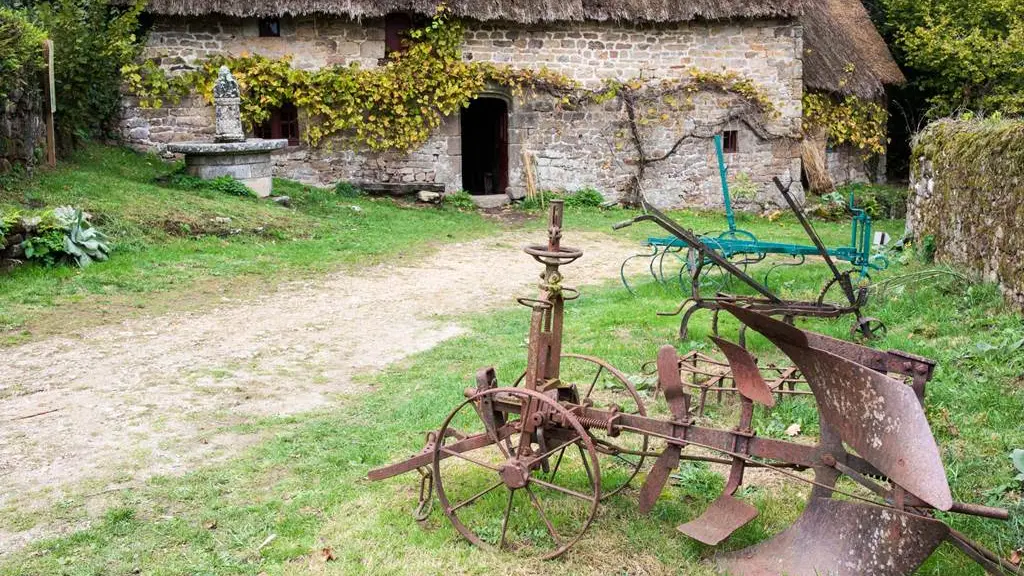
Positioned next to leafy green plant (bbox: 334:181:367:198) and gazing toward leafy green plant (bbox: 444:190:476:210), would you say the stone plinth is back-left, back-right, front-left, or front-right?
back-right

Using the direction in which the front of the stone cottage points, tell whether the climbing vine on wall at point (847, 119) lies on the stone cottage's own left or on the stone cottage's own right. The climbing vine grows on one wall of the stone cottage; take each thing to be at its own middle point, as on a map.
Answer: on the stone cottage's own left

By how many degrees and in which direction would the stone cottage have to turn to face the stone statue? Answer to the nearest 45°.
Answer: approximately 45° to its right

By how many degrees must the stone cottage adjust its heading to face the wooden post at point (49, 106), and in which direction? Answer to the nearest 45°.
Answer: approximately 45° to its right

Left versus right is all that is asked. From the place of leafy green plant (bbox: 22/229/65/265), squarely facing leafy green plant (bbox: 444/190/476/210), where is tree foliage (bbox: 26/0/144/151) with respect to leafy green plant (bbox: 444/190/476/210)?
left

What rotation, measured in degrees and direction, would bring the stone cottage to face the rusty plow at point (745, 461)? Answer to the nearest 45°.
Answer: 0° — it already faces it

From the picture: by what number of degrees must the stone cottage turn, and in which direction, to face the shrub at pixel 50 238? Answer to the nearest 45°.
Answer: approximately 45° to its right

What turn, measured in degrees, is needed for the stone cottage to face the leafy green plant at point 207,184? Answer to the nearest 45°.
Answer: approximately 45° to its right

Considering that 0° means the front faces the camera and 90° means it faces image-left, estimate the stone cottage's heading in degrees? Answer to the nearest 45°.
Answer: approximately 0°

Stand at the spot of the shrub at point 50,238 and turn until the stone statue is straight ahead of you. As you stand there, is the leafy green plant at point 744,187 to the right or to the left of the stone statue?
right
